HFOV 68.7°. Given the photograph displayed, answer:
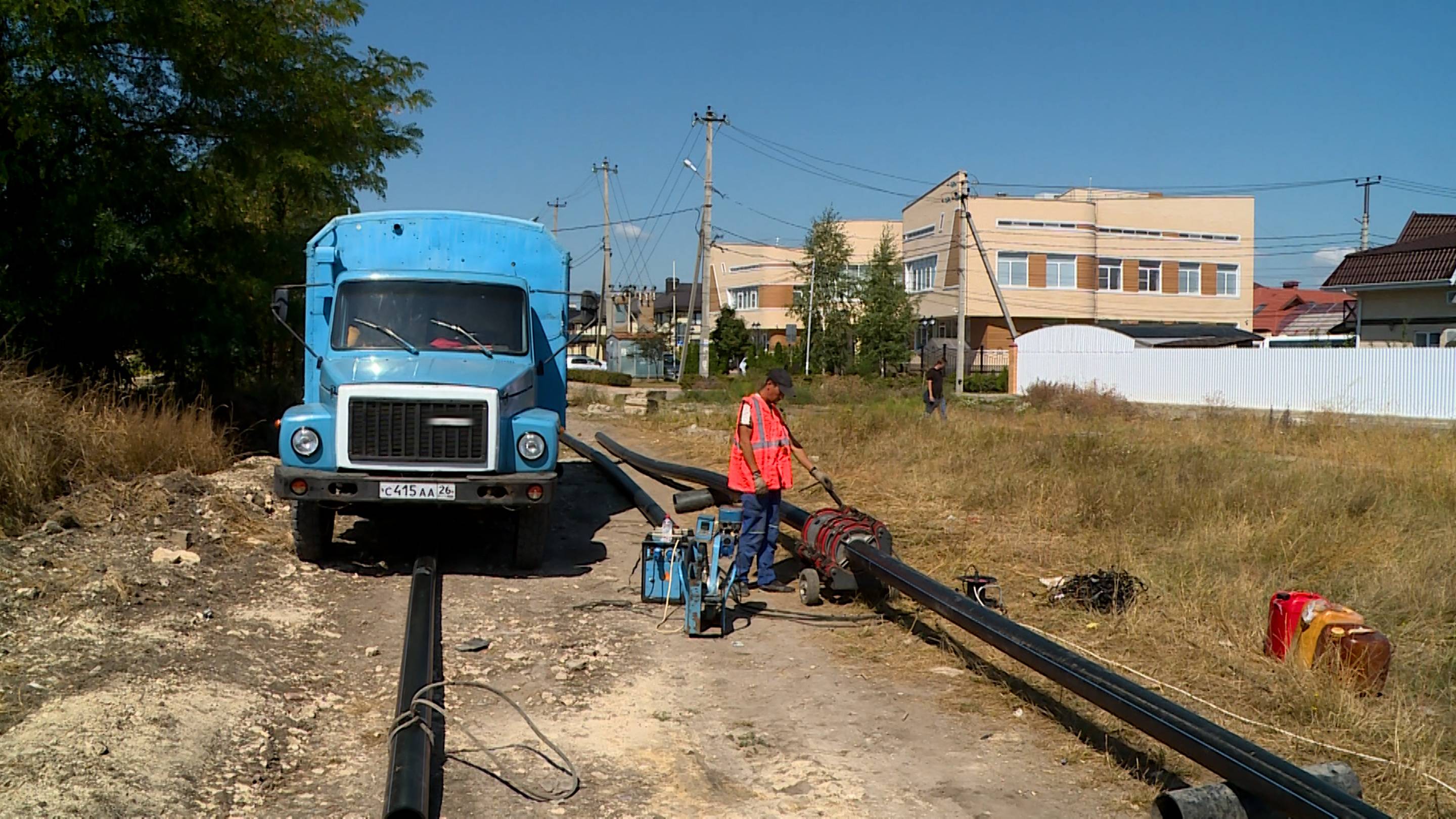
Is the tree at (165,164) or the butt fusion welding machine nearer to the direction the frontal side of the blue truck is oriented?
the butt fusion welding machine

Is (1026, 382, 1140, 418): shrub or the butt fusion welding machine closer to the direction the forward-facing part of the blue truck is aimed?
the butt fusion welding machine

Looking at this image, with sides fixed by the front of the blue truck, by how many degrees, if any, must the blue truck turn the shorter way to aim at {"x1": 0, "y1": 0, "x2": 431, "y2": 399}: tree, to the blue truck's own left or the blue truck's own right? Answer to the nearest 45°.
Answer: approximately 135° to the blue truck's own right

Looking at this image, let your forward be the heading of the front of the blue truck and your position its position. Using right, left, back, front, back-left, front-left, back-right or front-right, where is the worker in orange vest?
front-left

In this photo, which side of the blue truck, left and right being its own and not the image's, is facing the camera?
front

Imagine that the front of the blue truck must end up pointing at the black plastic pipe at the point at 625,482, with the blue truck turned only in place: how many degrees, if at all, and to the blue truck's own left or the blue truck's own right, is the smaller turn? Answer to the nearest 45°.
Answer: approximately 135° to the blue truck's own left

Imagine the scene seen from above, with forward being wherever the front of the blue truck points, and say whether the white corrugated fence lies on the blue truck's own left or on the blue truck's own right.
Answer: on the blue truck's own left

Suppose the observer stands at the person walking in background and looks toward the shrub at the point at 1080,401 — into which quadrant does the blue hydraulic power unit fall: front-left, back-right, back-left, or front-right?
back-right

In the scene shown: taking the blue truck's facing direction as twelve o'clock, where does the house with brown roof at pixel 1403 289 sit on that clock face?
The house with brown roof is roughly at 8 o'clock from the blue truck.

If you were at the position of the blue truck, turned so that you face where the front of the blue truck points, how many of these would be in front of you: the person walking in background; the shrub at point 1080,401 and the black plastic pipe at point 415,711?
1

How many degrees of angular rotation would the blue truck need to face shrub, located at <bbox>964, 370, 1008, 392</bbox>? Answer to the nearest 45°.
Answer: approximately 135° to its left

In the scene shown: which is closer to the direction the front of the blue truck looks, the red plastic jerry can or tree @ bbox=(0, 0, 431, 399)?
the red plastic jerry can

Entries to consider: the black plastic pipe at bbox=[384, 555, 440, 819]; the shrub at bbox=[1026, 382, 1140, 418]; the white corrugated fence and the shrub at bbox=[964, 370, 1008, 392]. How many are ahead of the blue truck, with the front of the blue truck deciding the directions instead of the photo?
1

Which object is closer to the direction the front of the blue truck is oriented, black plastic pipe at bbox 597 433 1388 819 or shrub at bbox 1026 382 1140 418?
the black plastic pipe

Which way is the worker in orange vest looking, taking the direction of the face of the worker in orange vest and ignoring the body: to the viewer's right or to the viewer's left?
to the viewer's right

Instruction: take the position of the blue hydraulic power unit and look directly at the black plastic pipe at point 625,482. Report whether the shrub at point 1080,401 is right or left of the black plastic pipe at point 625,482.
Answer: right
